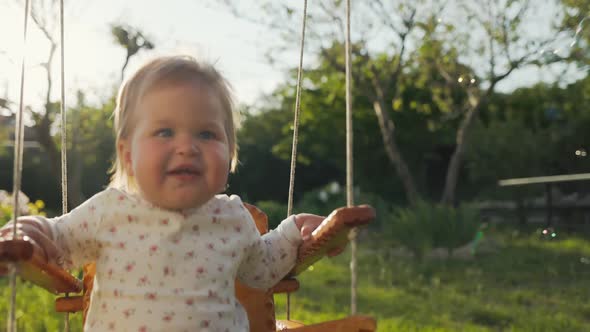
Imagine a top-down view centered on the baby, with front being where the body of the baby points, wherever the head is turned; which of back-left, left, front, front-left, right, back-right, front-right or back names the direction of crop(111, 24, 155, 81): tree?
back

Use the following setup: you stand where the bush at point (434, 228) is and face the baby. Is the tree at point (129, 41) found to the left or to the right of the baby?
right

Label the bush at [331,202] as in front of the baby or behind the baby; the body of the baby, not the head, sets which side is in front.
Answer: behind

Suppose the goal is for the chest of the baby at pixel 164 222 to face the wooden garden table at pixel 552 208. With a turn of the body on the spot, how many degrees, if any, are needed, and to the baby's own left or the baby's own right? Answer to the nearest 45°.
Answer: approximately 135° to the baby's own left

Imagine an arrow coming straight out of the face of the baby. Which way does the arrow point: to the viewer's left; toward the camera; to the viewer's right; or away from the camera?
toward the camera

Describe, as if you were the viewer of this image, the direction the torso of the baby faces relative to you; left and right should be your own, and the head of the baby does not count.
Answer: facing the viewer

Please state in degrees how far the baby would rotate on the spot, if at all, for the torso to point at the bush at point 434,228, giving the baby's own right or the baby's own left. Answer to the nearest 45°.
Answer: approximately 135° to the baby's own left

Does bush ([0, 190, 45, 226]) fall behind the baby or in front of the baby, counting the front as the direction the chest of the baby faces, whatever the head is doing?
behind
